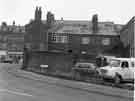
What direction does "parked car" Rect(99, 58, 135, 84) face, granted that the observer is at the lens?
facing the viewer and to the left of the viewer
